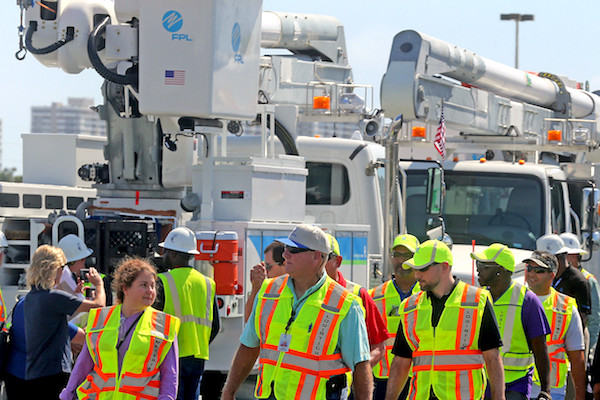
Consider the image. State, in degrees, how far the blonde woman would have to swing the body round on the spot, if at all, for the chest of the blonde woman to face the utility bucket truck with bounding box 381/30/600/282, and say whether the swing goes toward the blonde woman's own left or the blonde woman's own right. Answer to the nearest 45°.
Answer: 0° — they already face it

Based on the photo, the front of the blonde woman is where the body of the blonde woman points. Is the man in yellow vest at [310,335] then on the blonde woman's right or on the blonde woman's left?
on the blonde woman's right

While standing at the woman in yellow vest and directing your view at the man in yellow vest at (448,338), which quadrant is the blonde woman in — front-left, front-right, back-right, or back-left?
back-left

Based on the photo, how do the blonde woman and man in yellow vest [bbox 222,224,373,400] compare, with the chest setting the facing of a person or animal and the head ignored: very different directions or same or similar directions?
very different directions

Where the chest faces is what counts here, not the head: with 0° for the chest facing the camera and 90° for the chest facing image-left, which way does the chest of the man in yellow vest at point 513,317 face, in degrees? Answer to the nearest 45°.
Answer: approximately 45°
